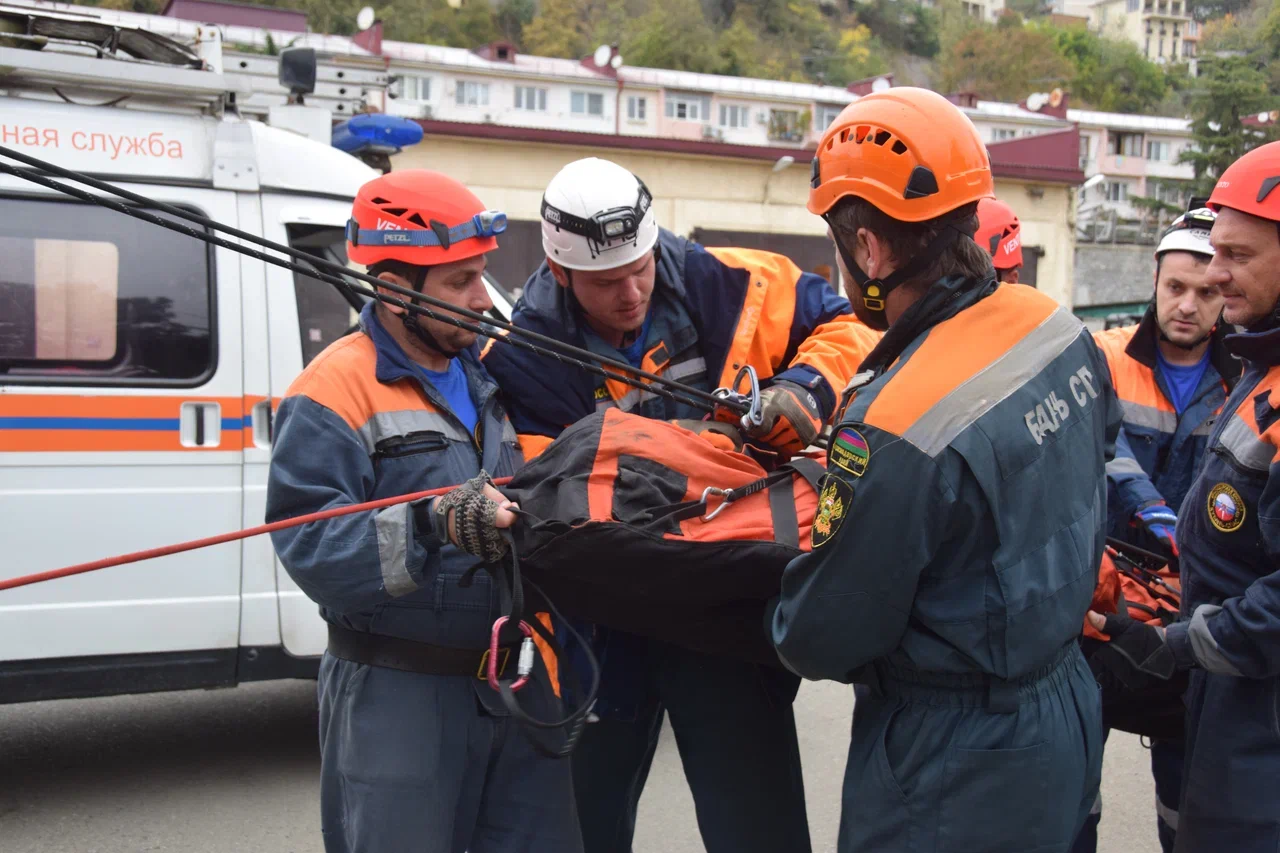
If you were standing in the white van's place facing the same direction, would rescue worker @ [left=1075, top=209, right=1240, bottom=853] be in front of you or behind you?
in front

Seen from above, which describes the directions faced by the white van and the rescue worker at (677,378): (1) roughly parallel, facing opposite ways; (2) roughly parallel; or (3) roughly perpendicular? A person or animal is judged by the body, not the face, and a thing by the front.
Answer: roughly perpendicular

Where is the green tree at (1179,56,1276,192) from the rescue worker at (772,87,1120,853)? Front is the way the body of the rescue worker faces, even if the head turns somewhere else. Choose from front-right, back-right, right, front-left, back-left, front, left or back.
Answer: front-right

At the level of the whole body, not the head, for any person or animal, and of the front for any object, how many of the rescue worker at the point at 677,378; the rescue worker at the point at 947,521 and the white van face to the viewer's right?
1

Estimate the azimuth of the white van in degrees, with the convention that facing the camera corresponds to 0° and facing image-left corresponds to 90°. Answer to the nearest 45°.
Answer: approximately 270°

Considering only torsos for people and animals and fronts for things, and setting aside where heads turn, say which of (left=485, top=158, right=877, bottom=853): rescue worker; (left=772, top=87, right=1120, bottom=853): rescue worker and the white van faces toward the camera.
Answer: (left=485, top=158, right=877, bottom=853): rescue worker

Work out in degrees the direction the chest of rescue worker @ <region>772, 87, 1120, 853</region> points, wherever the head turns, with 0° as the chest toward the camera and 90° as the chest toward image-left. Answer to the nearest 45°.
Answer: approximately 135°

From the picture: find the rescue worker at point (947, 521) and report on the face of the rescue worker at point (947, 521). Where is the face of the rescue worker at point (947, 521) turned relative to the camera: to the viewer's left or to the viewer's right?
to the viewer's left

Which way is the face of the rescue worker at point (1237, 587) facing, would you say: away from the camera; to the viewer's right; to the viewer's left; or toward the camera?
to the viewer's left

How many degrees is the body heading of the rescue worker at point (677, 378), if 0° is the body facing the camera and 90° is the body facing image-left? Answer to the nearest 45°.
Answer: approximately 0°

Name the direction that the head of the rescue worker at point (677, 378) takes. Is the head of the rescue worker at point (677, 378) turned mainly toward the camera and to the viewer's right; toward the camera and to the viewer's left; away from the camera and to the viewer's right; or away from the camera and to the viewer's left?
toward the camera and to the viewer's right
